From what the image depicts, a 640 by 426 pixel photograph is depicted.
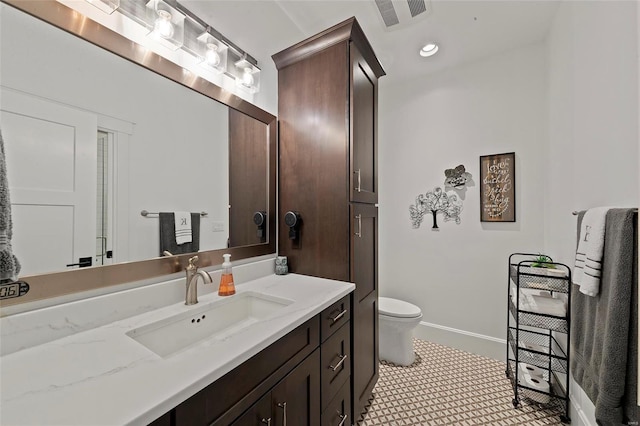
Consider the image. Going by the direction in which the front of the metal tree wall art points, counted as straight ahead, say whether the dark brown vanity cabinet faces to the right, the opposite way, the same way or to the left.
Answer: to the left

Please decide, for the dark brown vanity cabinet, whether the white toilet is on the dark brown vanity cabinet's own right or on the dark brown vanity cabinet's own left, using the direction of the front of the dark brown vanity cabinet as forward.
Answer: on the dark brown vanity cabinet's own left

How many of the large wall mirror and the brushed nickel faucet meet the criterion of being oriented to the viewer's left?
0

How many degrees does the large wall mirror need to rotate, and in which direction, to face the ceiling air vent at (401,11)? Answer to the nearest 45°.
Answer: approximately 45° to its left

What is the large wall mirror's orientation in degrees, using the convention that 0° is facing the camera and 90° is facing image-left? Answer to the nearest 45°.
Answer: approximately 315°

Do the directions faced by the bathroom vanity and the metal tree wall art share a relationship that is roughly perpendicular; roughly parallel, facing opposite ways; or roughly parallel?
roughly perpendicular

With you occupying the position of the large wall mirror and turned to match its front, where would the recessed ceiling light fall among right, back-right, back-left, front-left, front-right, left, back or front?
front-left

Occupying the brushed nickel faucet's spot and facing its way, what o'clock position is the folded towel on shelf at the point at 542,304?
The folded towel on shelf is roughly at 11 o'clock from the brushed nickel faucet.

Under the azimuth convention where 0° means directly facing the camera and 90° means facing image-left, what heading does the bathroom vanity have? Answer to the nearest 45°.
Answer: approximately 315°

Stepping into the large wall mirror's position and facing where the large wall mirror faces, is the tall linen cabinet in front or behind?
in front

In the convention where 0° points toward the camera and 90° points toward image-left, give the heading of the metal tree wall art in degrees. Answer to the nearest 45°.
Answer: approximately 0°

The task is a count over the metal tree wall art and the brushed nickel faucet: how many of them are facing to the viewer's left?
0
